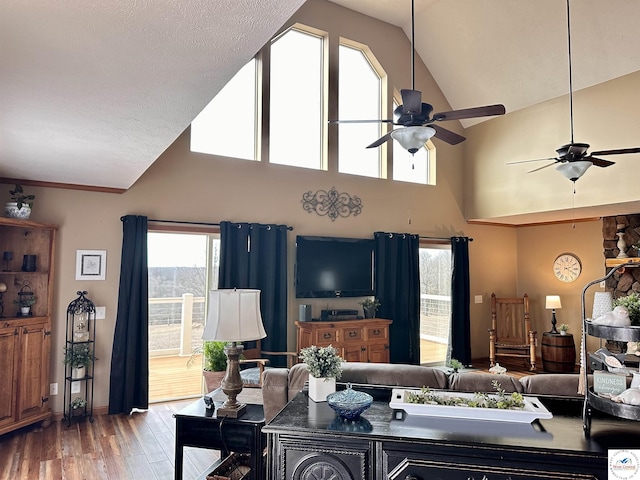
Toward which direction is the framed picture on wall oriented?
toward the camera

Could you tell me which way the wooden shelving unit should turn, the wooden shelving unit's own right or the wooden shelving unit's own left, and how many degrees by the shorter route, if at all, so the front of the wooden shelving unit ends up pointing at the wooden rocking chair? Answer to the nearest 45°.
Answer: approximately 45° to the wooden shelving unit's own left

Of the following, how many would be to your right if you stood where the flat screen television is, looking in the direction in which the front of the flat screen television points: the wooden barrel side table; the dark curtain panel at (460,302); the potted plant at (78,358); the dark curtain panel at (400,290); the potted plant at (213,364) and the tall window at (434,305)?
2

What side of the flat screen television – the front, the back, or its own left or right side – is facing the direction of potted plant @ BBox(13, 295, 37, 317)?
right

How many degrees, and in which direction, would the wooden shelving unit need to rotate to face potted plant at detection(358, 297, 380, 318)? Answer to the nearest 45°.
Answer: approximately 45° to its left

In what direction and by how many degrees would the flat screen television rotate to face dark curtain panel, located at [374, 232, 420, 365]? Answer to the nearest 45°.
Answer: approximately 90° to its left

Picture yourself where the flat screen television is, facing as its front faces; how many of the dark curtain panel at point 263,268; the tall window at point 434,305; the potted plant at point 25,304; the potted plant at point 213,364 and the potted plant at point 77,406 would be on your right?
4

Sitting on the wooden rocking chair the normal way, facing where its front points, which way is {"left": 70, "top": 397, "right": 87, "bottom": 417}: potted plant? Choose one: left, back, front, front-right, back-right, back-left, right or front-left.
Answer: front-right

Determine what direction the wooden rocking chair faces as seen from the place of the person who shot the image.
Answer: facing the viewer

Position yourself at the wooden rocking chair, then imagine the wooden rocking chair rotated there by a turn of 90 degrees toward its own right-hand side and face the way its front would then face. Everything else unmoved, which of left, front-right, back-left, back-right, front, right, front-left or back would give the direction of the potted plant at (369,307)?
front-left

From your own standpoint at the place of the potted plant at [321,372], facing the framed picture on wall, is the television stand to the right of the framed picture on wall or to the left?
right

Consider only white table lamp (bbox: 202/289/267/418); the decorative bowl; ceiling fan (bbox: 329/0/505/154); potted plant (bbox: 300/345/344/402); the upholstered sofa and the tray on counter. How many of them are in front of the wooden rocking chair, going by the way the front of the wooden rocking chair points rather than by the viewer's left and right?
6

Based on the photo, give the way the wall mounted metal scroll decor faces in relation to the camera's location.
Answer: facing the viewer and to the right of the viewer

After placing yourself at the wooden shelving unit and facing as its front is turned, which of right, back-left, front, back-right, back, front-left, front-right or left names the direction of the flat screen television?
front-left

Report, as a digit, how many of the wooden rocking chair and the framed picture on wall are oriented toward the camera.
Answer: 2

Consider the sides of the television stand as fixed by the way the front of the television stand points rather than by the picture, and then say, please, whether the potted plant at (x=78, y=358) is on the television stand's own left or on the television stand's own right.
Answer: on the television stand's own right

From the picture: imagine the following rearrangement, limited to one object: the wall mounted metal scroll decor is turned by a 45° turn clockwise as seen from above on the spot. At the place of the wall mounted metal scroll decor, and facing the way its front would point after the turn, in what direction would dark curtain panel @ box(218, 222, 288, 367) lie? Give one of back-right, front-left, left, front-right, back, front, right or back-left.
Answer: front-right
